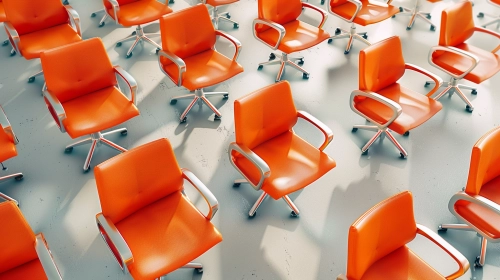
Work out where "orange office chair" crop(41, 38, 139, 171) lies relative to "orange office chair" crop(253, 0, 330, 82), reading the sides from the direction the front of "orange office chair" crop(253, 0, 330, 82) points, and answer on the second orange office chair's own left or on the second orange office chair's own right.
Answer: on the second orange office chair's own right

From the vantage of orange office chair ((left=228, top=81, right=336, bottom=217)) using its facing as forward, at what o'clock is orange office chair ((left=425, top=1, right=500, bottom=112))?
orange office chair ((left=425, top=1, right=500, bottom=112)) is roughly at 9 o'clock from orange office chair ((left=228, top=81, right=336, bottom=217)).

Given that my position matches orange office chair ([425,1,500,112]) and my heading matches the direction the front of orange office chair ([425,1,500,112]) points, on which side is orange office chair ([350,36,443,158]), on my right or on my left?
on my right

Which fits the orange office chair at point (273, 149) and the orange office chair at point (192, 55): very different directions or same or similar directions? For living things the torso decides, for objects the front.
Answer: same or similar directions

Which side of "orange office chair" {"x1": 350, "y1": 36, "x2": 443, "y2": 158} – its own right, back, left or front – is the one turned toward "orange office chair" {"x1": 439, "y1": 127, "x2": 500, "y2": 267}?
front

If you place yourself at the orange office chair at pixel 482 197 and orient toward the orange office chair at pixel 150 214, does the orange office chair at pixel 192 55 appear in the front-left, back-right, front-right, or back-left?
front-right

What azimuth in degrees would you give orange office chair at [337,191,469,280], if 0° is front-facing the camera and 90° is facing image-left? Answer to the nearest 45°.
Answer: approximately 315°

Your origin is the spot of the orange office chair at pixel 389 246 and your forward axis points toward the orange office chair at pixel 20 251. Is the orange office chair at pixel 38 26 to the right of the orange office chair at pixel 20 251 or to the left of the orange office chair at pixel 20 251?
right

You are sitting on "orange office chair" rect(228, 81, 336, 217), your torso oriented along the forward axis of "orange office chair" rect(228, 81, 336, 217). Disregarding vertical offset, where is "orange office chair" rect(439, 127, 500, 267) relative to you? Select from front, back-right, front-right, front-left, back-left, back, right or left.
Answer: front-left

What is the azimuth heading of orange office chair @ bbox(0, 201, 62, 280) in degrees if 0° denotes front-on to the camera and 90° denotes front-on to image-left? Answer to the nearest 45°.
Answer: approximately 315°

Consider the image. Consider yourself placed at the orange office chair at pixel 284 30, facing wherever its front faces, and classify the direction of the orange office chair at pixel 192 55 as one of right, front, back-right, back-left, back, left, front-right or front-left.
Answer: right

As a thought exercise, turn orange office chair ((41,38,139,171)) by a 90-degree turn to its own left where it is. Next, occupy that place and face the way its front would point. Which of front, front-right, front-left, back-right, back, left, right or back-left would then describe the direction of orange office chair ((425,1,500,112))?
front-right

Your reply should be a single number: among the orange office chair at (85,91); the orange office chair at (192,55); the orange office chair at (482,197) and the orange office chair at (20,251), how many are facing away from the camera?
0

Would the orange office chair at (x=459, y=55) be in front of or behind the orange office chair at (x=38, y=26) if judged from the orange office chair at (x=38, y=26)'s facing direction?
in front

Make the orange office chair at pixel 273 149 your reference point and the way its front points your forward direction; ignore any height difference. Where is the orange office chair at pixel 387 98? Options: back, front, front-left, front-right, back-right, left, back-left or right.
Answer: left

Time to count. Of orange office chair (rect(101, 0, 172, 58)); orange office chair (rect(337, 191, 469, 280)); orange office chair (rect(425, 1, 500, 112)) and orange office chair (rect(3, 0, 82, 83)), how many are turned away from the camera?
0

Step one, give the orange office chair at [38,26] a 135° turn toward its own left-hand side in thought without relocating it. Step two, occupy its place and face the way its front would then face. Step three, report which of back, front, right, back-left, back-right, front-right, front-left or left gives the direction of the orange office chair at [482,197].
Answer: back-right

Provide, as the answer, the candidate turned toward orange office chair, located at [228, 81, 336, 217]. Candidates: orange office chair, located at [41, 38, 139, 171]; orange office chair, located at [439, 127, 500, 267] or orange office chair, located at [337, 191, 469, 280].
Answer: orange office chair, located at [41, 38, 139, 171]
